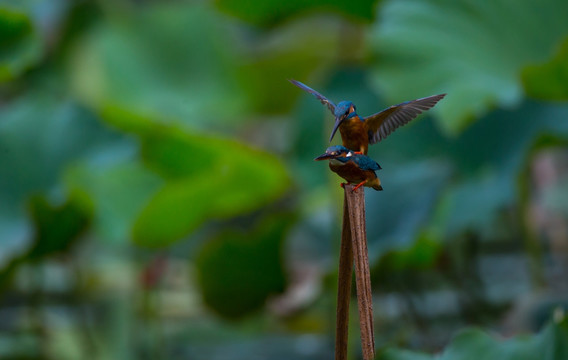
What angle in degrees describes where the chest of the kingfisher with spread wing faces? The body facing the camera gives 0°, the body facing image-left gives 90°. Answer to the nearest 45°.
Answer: approximately 45°
